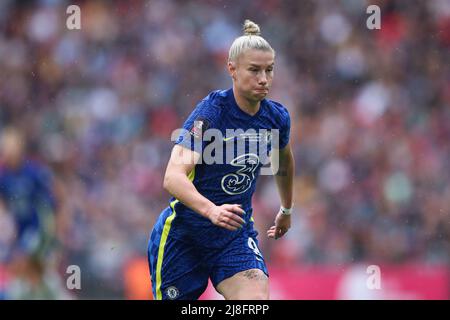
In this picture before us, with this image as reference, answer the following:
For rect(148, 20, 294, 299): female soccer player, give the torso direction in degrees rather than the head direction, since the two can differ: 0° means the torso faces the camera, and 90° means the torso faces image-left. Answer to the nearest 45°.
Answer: approximately 315°
